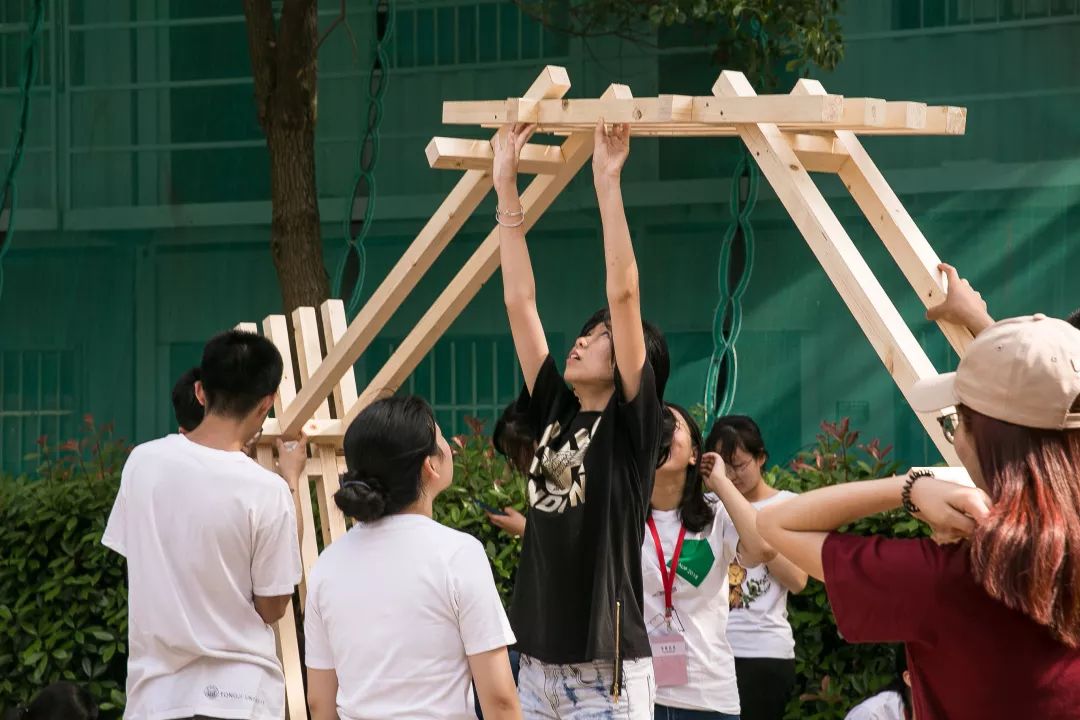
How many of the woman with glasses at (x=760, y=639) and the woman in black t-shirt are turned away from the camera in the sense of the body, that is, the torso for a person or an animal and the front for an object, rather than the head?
0

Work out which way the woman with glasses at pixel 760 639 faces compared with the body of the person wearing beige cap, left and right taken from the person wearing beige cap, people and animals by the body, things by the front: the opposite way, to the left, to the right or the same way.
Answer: to the left

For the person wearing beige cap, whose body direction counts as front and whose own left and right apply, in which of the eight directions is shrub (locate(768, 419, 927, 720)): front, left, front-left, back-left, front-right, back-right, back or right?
front-right

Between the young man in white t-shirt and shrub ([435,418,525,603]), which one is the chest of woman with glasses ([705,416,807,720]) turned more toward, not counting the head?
the young man in white t-shirt

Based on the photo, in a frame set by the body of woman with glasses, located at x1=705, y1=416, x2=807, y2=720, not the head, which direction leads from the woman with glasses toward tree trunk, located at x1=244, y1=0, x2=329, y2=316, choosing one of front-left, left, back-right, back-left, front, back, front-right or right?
right

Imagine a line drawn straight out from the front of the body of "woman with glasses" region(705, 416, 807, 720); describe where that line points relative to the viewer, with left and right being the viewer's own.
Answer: facing the viewer and to the left of the viewer

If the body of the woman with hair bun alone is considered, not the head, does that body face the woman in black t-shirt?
yes

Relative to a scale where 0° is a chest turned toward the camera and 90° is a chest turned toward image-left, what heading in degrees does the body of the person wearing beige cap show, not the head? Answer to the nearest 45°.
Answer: approximately 135°

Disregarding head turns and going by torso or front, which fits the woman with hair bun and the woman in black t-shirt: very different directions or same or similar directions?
very different directions

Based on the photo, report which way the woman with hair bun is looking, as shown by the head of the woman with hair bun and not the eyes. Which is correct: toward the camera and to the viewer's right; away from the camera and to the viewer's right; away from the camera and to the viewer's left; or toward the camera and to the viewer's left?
away from the camera and to the viewer's right

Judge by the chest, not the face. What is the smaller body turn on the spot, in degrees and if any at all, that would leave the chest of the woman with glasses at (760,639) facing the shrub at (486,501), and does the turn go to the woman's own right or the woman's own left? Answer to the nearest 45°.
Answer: approximately 90° to the woman's own right

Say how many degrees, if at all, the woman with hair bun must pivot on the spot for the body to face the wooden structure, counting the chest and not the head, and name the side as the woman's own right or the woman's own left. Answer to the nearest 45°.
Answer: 0° — they already face it

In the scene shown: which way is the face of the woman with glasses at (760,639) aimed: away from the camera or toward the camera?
toward the camera

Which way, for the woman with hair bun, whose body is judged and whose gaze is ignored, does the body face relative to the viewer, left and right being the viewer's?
facing away from the viewer and to the right of the viewer

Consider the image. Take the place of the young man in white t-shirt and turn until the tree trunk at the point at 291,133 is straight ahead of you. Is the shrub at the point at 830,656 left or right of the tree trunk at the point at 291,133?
right

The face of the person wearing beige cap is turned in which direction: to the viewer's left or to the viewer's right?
to the viewer's left
